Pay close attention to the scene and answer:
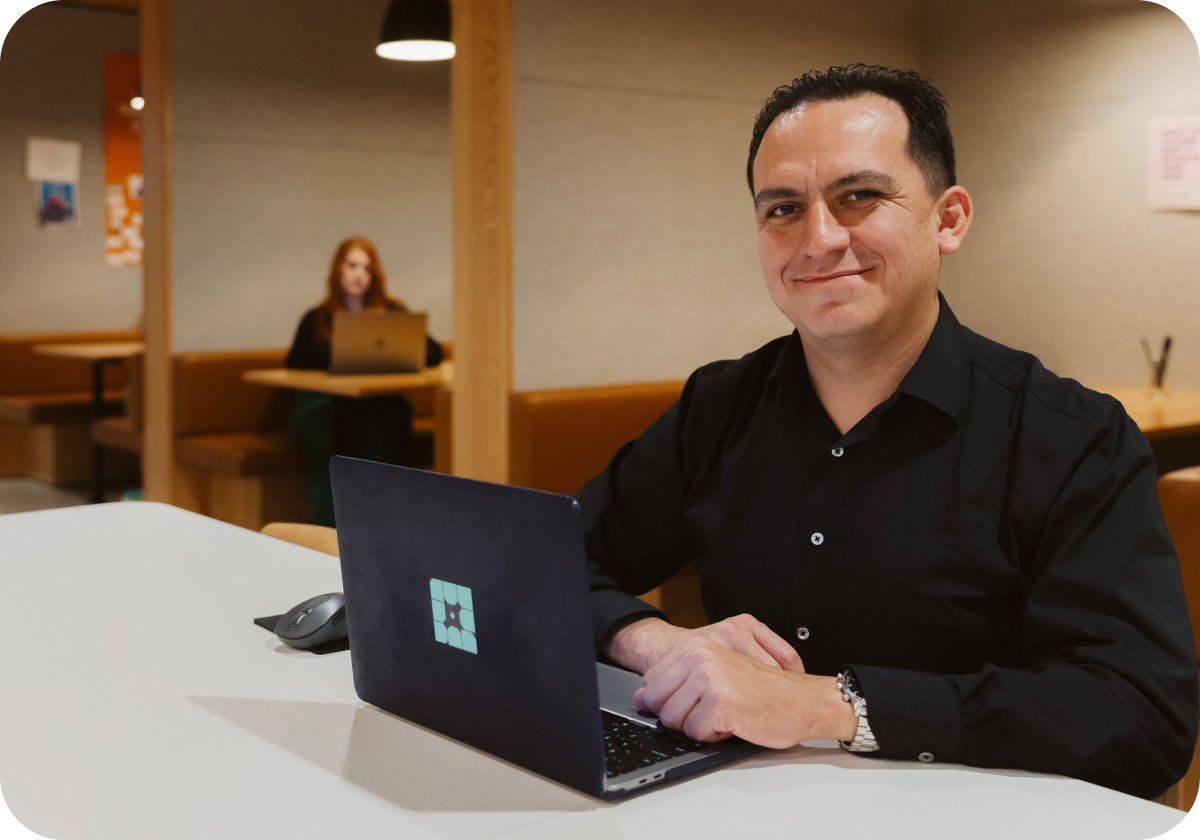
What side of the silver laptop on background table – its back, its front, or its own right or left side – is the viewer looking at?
back

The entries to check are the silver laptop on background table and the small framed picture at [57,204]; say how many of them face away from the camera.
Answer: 1

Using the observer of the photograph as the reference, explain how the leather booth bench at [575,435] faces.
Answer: facing the viewer

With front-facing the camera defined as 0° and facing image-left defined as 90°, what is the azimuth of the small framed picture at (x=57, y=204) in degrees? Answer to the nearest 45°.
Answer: approximately 0°

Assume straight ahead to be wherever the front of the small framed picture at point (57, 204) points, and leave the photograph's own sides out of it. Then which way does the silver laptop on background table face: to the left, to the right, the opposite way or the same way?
the opposite way

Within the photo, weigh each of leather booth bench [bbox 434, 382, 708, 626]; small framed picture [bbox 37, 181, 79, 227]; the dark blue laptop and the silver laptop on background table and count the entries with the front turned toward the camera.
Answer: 2

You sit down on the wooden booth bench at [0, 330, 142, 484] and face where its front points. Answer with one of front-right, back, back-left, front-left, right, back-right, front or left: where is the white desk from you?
front

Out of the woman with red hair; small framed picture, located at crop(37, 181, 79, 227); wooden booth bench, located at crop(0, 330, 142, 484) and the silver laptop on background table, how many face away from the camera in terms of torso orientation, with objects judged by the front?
1

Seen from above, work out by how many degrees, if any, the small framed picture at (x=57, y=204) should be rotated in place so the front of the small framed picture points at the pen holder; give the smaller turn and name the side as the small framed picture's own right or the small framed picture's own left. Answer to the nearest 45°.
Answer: approximately 45° to the small framed picture's own left

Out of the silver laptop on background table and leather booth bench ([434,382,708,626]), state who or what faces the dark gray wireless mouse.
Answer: the leather booth bench

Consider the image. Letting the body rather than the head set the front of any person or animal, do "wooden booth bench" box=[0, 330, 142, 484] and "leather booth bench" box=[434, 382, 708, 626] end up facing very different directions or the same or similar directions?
same or similar directions

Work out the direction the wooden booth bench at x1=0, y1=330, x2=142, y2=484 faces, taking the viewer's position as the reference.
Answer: facing the viewer

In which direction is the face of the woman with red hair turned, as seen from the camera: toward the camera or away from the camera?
toward the camera
